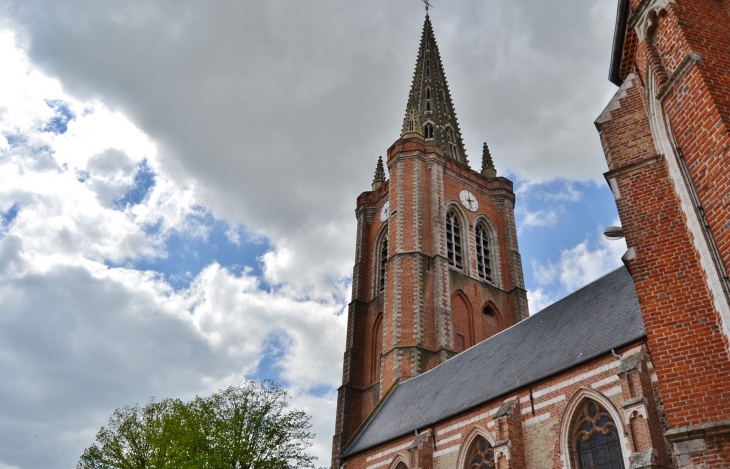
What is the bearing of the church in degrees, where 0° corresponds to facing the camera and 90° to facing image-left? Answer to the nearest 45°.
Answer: approximately 135°
